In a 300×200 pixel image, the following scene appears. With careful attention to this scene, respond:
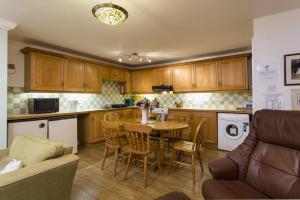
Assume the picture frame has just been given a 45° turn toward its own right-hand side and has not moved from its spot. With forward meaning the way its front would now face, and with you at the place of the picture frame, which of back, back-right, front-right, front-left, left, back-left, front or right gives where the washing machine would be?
right

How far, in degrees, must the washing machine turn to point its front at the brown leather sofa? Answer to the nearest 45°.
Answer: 0° — it already faces it

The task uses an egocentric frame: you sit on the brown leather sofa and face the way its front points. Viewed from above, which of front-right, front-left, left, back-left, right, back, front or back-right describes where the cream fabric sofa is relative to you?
front

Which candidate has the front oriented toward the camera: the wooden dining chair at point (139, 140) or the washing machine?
the washing machine

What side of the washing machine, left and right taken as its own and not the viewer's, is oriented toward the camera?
front

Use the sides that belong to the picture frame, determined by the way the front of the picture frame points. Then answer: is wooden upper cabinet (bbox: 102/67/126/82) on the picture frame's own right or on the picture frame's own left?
on the picture frame's own right

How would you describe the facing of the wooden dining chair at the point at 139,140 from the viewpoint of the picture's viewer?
facing away from the viewer and to the right of the viewer

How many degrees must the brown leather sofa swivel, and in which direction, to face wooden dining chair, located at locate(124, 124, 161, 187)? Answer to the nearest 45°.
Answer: approximately 45° to its right

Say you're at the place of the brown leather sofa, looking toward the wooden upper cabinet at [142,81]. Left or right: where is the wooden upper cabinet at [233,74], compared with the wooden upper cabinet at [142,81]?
right

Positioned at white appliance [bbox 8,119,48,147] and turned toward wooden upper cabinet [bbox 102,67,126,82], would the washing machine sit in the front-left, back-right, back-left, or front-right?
front-right

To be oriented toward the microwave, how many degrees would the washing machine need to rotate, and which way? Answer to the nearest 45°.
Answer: approximately 45° to its right

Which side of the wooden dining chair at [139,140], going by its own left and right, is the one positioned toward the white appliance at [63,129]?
left

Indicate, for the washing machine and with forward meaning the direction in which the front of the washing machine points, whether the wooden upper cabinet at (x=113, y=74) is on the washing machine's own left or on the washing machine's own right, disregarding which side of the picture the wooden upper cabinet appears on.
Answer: on the washing machine's own right

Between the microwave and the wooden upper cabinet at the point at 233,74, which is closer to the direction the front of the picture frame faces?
the microwave
